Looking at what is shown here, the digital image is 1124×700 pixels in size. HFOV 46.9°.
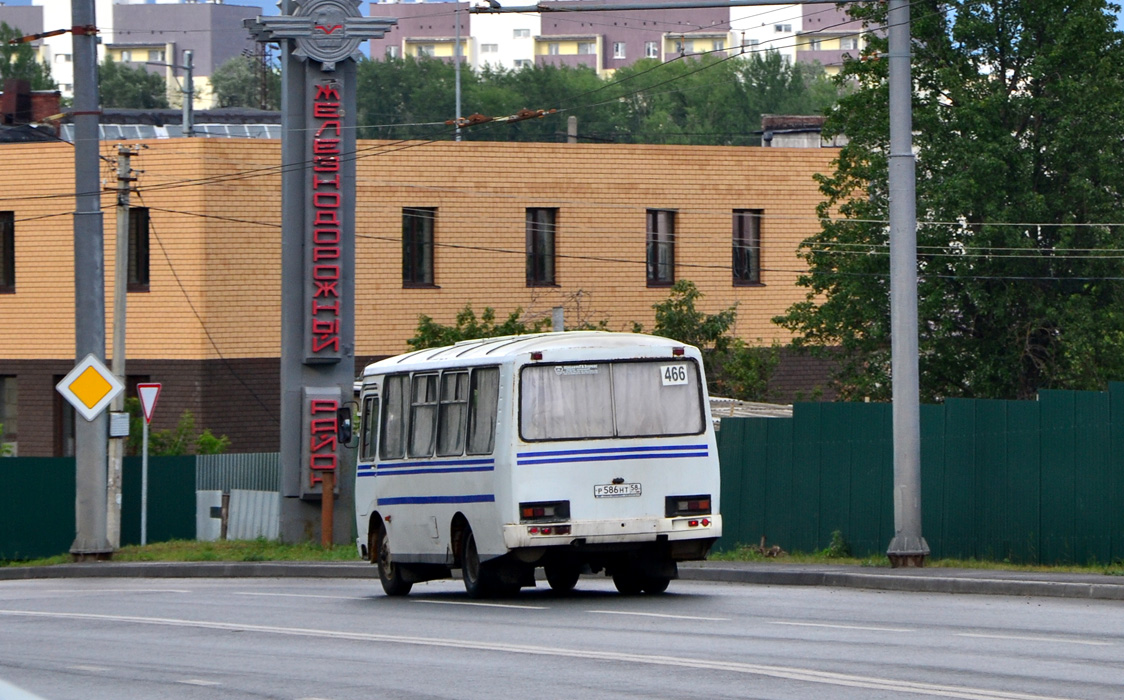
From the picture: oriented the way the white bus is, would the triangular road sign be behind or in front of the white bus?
in front

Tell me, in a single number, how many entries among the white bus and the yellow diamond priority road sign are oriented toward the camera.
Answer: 1

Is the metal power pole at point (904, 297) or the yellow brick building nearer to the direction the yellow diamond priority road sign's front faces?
the metal power pole

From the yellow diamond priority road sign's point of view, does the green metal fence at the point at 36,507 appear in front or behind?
behind

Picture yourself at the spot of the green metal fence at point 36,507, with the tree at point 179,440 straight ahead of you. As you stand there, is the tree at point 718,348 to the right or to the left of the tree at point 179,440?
right

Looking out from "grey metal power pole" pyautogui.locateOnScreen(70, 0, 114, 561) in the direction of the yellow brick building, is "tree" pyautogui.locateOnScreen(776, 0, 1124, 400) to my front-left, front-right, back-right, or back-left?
front-right

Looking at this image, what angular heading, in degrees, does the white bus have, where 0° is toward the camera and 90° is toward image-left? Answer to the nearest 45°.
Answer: approximately 135°

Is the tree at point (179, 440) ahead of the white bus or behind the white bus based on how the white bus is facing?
ahead

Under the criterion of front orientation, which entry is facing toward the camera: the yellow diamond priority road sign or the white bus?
the yellow diamond priority road sign

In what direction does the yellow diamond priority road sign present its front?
toward the camera

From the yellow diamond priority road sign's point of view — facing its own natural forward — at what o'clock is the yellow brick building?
The yellow brick building is roughly at 7 o'clock from the yellow diamond priority road sign.

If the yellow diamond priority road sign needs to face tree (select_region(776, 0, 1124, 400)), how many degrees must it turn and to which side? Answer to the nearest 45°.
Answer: approximately 90° to its left
